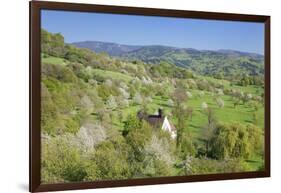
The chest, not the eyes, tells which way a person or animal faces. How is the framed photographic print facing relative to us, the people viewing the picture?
facing the viewer and to the right of the viewer
